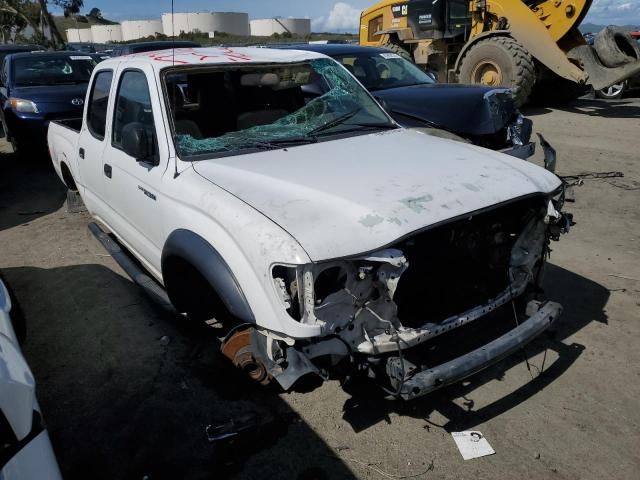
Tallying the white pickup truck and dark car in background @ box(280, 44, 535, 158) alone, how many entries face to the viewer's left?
0

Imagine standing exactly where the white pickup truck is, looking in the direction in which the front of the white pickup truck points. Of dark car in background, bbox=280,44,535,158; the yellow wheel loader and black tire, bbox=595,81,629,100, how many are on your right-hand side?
0

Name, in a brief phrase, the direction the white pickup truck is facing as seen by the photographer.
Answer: facing the viewer and to the right of the viewer

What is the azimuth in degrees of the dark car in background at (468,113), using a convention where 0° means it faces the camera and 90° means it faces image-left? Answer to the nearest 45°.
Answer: approximately 315°

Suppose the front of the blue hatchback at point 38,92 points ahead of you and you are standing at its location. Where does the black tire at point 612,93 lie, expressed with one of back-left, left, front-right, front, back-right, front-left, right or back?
left

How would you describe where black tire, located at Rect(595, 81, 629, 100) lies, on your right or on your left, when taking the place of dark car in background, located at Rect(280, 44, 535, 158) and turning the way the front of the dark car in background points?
on your left

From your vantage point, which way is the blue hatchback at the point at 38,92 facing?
toward the camera

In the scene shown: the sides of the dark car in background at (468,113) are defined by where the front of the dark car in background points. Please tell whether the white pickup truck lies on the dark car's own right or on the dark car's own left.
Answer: on the dark car's own right

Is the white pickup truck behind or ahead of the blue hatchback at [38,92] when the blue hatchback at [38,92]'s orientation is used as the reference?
ahead

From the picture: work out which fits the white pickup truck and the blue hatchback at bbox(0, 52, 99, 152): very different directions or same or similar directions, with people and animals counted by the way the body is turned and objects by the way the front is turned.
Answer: same or similar directions

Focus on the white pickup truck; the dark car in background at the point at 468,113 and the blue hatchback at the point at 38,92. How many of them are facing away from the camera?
0

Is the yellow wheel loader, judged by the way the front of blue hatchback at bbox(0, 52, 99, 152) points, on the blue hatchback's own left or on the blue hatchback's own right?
on the blue hatchback's own left

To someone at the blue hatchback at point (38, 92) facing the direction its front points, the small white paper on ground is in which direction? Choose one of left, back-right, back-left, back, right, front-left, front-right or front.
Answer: front

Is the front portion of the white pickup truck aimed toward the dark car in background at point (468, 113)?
no

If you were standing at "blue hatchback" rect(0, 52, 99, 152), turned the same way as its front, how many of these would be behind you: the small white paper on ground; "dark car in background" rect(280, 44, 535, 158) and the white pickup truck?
0

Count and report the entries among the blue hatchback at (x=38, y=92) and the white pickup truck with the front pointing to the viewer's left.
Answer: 0

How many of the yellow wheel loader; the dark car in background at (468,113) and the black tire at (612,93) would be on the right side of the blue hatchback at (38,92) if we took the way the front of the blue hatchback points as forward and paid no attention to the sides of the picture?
0
